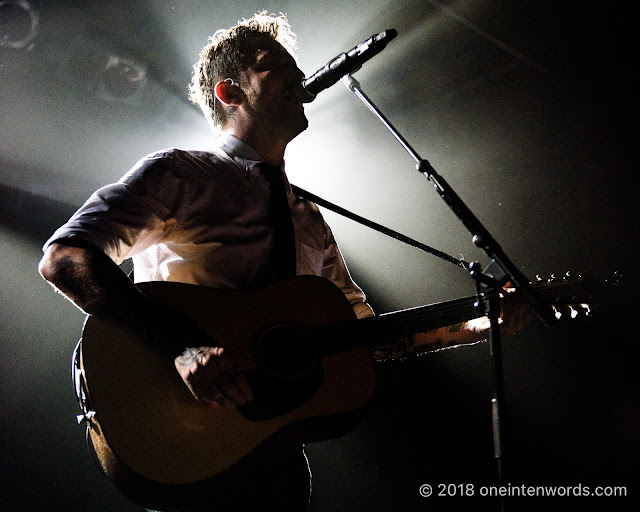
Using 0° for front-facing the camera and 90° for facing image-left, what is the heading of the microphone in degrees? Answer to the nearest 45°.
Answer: approximately 90°
